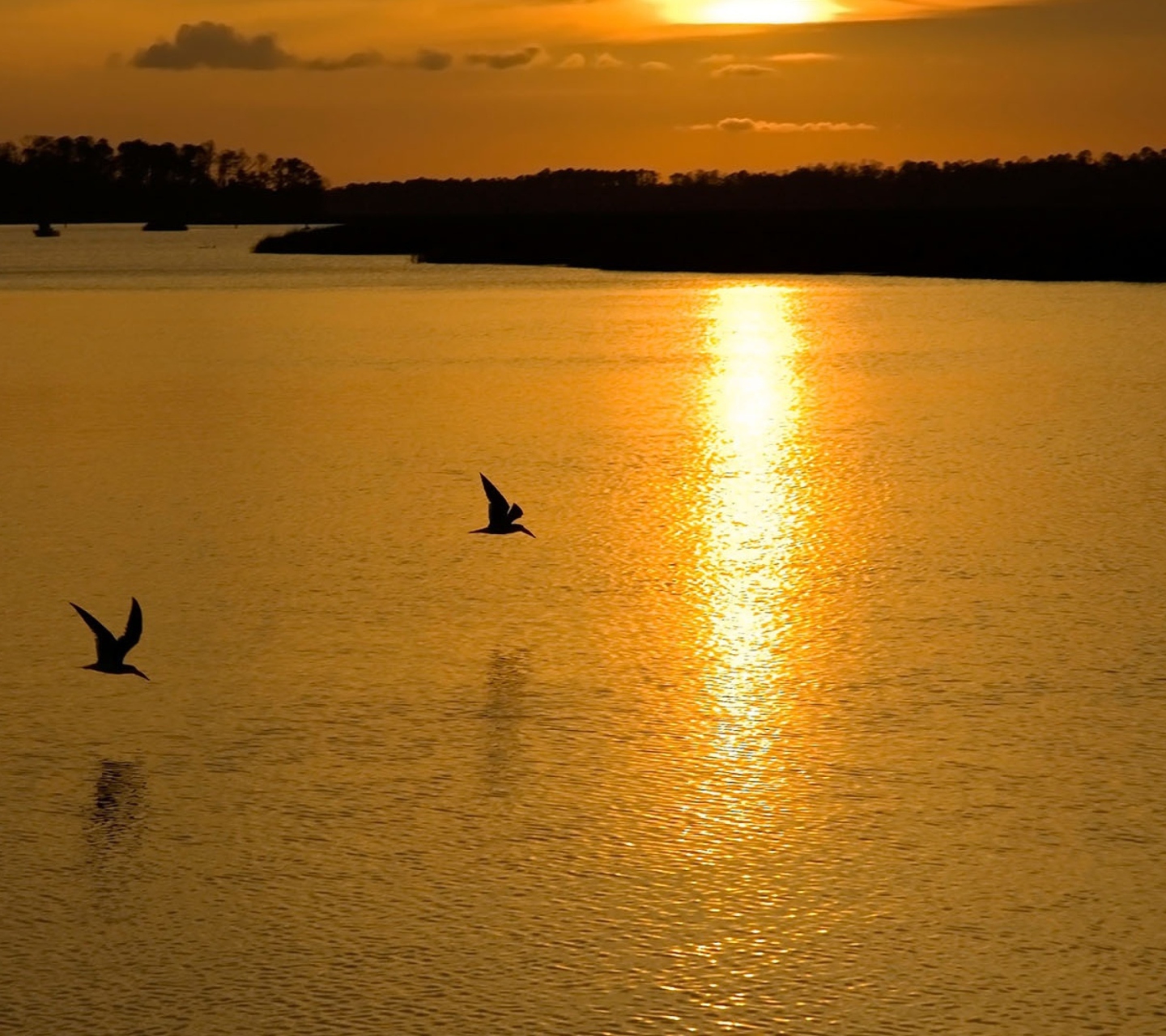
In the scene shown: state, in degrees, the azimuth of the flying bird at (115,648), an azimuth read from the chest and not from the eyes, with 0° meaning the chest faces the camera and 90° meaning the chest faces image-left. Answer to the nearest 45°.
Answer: approximately 270°
